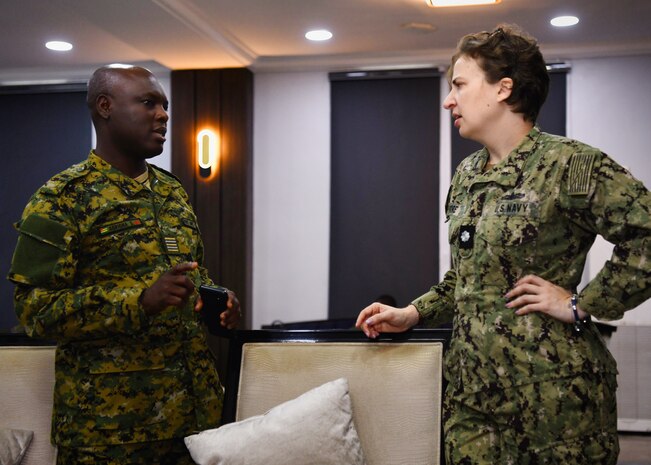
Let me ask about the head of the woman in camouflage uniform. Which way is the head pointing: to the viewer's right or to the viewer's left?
to the viewer's left

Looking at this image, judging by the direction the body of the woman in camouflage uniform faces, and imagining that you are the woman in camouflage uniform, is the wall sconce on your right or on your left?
on your right

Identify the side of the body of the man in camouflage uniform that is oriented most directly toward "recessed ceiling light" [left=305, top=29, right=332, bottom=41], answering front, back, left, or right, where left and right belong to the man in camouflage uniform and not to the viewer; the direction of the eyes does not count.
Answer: left

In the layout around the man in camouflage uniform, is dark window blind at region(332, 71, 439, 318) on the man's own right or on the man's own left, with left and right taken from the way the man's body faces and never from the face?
on the man's own left

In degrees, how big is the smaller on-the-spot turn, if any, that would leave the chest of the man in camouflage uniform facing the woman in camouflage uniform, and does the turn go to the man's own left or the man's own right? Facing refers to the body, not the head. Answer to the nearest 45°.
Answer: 0° — they already face them

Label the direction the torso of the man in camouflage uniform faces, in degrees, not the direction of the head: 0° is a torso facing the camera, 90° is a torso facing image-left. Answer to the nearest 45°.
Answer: approximately 315°

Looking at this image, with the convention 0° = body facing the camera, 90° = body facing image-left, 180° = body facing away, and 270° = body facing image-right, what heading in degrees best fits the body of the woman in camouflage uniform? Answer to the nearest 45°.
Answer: approximately 45°
